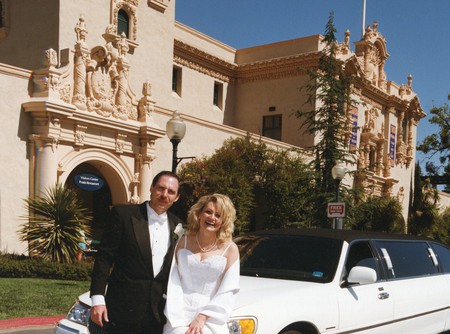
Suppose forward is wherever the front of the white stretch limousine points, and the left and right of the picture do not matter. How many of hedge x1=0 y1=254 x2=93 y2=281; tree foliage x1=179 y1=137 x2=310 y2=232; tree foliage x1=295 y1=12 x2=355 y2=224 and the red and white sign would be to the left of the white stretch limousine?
0

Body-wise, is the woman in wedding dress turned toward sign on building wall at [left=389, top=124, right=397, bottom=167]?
no

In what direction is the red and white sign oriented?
toward the camera

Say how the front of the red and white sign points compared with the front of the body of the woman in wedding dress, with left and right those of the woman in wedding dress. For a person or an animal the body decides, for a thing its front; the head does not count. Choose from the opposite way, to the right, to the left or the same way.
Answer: the same way

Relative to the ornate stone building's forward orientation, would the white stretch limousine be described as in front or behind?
in front

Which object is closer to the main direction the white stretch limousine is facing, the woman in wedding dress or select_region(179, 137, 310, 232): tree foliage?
the woman in wedding dress

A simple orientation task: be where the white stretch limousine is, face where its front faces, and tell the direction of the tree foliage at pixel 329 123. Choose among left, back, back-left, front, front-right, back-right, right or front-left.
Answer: back-right

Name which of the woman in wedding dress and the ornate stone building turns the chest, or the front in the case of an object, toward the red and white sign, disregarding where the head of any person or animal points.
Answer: the ornate stone building

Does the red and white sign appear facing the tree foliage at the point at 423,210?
no

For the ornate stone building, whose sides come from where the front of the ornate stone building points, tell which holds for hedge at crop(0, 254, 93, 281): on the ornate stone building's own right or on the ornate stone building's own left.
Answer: on the ornate stone building's own right

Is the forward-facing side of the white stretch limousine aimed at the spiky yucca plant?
no

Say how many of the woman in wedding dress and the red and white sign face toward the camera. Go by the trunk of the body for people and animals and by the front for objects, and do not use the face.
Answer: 2

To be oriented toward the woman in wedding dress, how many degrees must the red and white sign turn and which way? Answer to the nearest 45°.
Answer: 0° — it already faces them

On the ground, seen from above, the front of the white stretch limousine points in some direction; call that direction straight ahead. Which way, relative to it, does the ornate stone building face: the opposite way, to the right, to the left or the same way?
to the left

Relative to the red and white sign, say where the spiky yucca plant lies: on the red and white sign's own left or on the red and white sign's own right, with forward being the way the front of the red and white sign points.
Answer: on the red and white sign's own right

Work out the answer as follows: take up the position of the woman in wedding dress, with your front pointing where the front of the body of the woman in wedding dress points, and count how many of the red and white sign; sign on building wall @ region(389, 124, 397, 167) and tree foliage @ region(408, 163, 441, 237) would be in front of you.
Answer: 0
